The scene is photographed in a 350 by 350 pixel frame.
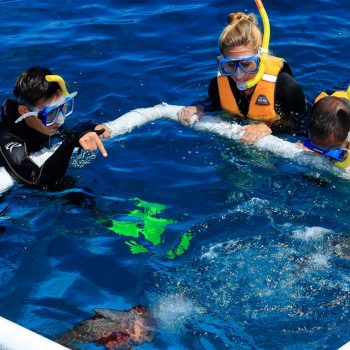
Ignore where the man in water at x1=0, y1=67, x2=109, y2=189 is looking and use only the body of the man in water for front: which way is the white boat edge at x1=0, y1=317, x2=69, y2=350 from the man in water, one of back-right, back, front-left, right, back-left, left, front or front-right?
front-right

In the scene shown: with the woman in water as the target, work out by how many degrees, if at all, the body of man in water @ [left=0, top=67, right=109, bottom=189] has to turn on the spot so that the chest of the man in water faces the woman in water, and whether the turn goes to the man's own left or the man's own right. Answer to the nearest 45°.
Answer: approximately 45° to the man's own left

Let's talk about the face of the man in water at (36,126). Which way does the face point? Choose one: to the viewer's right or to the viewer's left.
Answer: to the viewer's right

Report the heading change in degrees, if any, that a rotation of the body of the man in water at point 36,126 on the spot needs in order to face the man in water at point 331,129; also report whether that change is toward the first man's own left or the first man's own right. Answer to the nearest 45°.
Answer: approximately 45° to the first man's own left

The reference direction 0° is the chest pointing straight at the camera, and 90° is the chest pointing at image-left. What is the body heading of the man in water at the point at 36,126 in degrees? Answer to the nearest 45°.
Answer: approximately 315°
